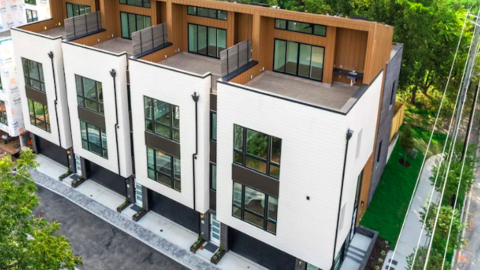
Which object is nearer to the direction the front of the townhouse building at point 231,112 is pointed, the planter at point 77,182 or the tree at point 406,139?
the planter

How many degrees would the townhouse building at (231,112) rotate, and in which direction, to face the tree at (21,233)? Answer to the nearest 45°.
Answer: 0° — it already faces it

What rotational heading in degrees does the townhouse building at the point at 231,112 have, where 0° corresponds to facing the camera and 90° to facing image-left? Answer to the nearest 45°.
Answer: approximately 45°
